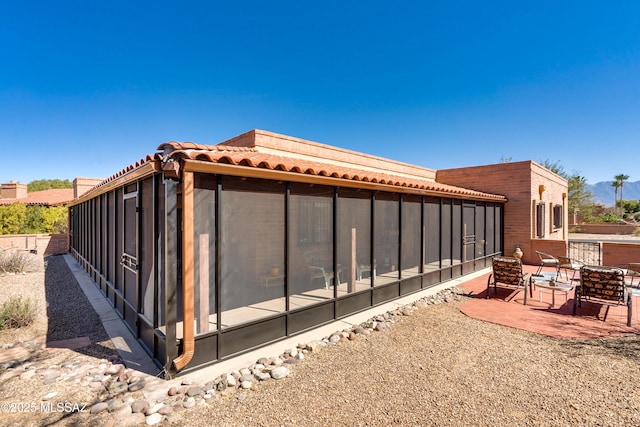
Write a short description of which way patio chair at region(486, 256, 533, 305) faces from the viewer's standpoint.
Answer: facing away from the viewer and to the right of the viewer

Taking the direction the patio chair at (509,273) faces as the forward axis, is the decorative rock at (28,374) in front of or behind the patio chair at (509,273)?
behind

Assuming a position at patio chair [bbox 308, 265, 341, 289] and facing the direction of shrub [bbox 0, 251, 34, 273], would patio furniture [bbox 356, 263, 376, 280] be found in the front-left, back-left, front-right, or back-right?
back-right

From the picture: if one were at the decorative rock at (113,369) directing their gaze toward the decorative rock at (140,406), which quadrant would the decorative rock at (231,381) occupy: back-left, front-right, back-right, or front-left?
front-left

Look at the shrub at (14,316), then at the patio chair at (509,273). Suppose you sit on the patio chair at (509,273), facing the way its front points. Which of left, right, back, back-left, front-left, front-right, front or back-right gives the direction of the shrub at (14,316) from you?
back

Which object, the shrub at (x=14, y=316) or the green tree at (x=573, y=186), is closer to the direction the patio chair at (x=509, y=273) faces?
the green tree
